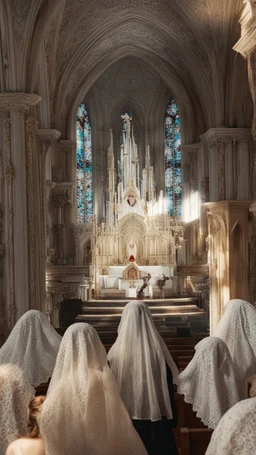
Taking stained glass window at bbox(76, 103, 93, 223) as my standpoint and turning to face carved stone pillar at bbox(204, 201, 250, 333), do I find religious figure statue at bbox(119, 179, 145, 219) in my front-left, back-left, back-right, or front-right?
front-left

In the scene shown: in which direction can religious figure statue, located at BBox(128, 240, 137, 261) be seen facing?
toward the camera

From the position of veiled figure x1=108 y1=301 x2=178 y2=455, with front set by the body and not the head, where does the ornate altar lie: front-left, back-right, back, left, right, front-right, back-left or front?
front

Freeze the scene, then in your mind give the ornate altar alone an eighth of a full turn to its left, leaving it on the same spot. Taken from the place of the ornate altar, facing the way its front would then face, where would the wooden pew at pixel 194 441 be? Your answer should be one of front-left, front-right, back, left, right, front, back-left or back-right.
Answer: front-right

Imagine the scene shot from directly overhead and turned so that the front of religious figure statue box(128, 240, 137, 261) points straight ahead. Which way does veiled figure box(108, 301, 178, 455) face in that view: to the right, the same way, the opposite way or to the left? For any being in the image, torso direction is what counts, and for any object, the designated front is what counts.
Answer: the opposite way

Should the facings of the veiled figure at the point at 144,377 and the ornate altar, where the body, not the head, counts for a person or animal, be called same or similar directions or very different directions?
very different directions

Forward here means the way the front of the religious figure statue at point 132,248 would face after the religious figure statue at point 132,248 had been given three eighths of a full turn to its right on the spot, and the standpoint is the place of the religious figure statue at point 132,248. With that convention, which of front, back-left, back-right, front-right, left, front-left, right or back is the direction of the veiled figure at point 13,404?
back-left

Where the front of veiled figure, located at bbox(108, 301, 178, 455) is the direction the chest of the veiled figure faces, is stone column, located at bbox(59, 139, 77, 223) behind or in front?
in front

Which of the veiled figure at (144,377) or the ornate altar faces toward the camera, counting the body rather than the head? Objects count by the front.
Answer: the ornate altar

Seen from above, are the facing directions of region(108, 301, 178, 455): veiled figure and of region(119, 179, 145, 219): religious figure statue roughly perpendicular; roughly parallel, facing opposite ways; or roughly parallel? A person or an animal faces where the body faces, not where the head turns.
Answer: roughly parallel, facing opposite ways

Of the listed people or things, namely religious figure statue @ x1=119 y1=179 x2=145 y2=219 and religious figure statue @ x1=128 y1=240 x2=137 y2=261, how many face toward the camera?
2

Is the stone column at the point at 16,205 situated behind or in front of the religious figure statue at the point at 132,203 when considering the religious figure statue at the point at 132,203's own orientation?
in front

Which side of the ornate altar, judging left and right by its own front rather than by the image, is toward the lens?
front

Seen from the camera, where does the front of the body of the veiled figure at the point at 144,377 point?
away from the camera

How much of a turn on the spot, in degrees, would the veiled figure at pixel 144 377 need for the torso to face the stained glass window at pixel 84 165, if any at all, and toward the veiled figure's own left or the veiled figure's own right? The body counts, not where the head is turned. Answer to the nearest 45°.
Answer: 0° — they already face it

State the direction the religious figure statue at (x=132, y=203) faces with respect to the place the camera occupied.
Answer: facing the viewer

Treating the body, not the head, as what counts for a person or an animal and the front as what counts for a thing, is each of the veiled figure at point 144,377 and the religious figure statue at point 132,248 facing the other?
yes
